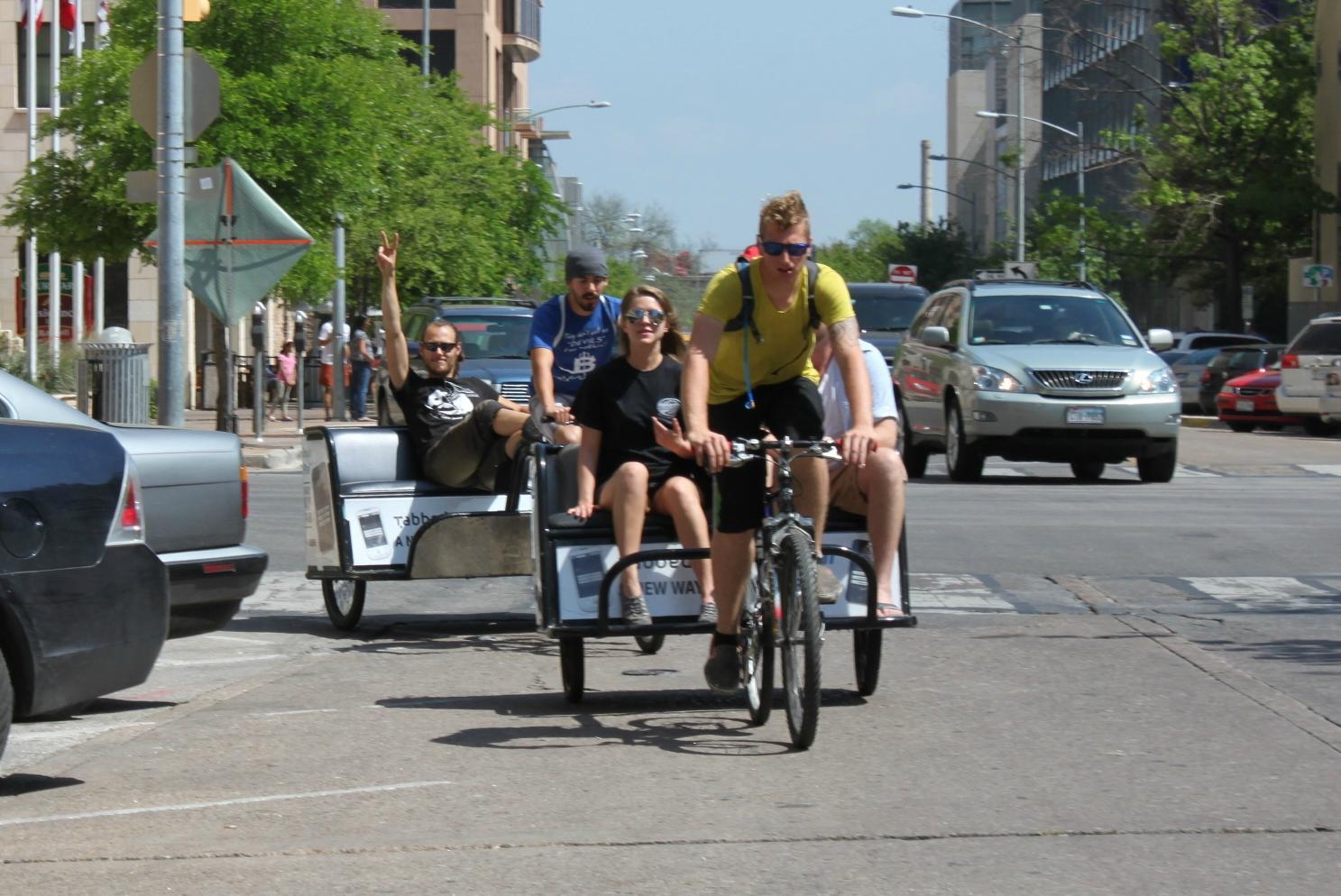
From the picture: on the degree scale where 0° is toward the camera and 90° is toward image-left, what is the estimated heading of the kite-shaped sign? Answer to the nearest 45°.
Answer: approximately 180°

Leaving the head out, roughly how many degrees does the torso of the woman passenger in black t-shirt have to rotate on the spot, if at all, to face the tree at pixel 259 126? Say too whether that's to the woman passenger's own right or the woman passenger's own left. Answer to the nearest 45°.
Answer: approximately 180°

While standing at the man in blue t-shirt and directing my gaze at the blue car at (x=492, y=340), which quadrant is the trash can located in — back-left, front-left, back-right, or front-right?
front-left

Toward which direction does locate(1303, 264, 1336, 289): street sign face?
toward the camera

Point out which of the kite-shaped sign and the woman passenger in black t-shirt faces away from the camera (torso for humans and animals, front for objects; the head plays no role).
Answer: the kite-shaped sign

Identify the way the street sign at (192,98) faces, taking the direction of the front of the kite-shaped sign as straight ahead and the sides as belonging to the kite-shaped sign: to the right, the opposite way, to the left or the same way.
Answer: the same way

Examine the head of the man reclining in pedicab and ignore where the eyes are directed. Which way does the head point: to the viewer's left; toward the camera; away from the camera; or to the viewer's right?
toward the camera

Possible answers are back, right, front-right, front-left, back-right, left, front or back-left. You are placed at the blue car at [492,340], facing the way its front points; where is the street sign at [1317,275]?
left

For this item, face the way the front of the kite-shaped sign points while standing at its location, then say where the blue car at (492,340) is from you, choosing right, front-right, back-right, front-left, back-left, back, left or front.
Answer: front-right

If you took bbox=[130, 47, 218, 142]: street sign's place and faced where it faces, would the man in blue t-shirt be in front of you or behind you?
behind

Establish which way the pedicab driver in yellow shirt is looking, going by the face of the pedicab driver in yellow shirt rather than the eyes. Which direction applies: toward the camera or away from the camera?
toward the camera

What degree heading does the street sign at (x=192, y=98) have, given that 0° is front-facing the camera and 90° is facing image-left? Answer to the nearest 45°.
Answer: approximately 180°
